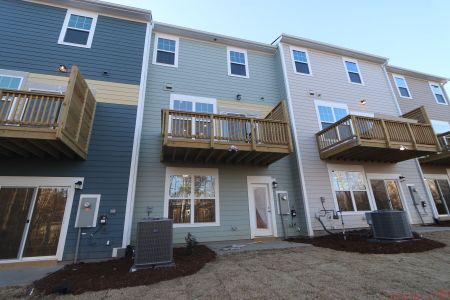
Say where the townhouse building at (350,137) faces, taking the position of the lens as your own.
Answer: facing away from the viewer and to the right of the viewer

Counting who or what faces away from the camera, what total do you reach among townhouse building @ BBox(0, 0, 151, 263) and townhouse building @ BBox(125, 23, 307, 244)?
2

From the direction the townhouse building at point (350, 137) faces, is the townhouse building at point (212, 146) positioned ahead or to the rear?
to the rear

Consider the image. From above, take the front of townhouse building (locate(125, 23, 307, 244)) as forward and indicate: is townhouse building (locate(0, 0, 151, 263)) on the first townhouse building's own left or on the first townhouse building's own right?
on the first townhouse building's own left

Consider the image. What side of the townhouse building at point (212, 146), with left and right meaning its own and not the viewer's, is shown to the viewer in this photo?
back
